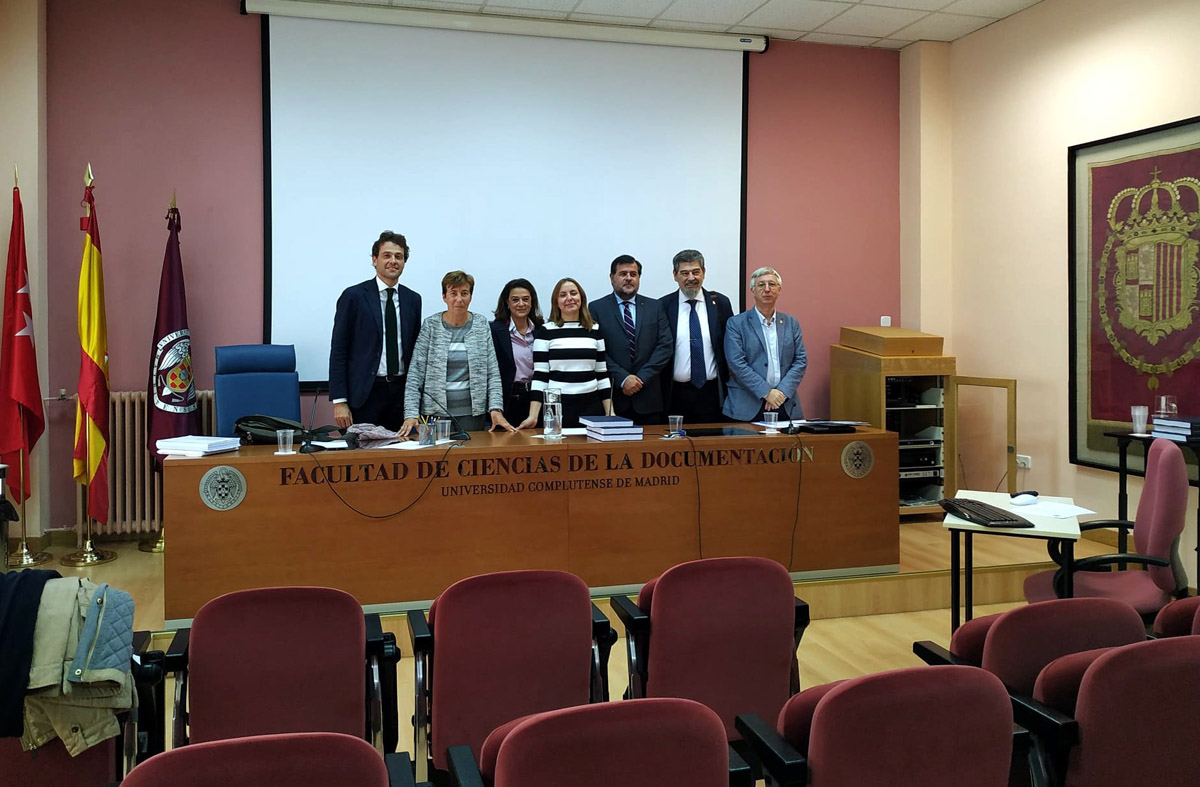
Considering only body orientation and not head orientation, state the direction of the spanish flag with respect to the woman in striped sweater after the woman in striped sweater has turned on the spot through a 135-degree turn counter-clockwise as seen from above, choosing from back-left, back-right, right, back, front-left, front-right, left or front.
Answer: back-left

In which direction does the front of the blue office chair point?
toward the camera

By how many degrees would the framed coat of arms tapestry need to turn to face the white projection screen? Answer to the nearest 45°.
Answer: approximately 45° to its right

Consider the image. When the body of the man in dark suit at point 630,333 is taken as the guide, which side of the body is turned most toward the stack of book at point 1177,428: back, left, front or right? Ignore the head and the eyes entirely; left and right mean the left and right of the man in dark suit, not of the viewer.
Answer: left

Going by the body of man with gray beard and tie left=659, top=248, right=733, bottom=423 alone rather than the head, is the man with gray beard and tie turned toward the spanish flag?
no

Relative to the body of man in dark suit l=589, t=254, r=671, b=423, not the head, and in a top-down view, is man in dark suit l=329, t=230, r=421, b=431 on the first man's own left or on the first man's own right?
on the first man's own right

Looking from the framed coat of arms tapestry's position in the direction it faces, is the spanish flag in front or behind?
in front

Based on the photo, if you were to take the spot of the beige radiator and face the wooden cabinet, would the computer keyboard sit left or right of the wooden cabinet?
right

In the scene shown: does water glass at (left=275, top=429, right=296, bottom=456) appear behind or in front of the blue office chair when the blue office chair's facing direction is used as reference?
in front

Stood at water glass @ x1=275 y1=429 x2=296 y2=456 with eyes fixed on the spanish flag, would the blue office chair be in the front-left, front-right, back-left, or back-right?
front-right

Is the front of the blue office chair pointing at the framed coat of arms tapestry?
no

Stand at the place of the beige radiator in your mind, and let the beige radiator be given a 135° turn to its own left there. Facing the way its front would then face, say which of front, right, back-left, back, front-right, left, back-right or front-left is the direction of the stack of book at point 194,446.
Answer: back-right

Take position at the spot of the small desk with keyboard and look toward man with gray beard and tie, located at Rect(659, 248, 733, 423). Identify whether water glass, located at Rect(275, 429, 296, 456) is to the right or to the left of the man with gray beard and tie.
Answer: left

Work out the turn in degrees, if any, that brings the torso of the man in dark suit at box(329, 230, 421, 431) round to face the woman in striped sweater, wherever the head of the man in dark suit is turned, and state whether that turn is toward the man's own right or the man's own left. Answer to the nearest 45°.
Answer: approximately 45° to the man's own left
